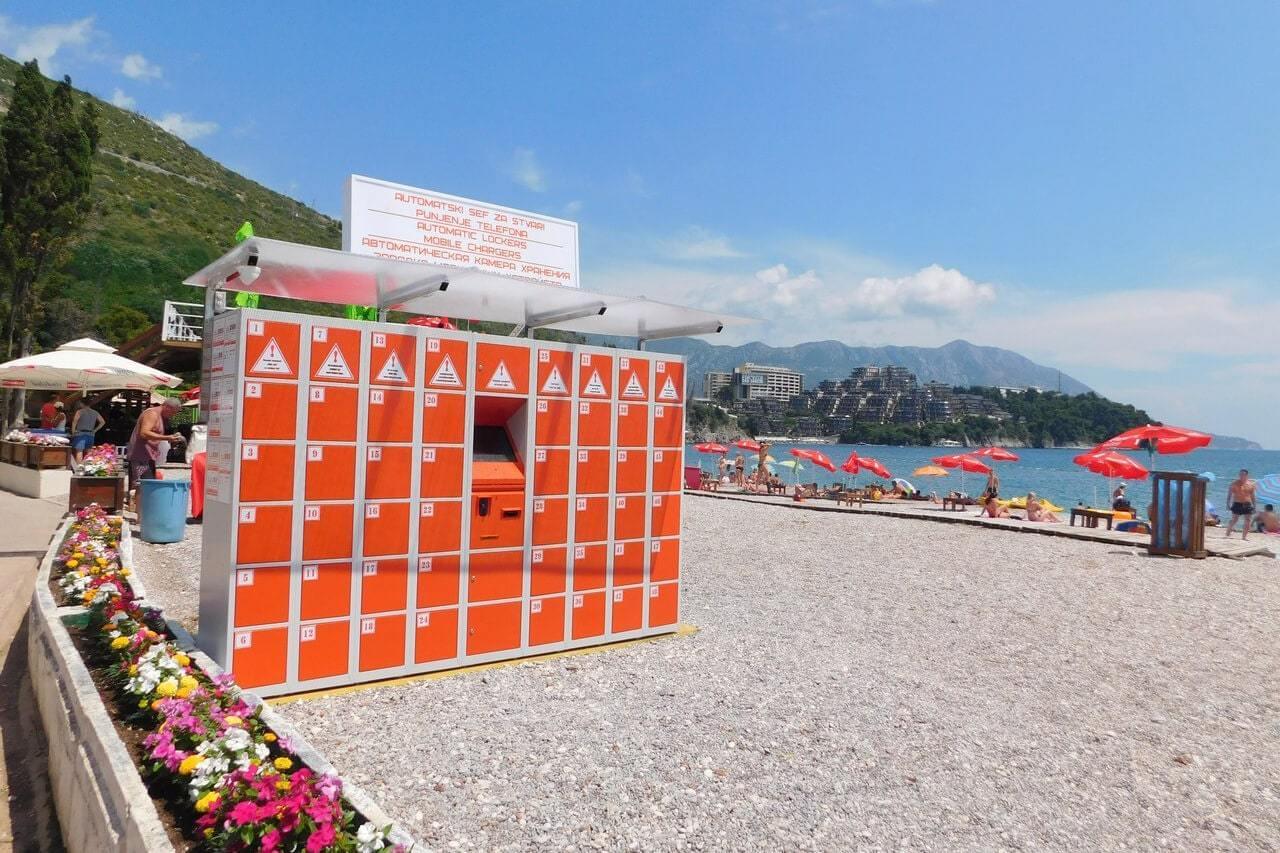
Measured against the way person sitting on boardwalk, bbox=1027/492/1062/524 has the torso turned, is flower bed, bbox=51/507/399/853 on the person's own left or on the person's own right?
on the person's own right

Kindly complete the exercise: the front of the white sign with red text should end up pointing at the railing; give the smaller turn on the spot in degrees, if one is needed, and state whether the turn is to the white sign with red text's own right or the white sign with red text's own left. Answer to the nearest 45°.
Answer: approximately 180°

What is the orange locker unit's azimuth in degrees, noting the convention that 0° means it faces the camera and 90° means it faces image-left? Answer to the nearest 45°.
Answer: approximately 315°

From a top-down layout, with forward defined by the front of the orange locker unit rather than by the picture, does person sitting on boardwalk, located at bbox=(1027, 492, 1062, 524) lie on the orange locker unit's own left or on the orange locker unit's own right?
on the orange locker unit's own left

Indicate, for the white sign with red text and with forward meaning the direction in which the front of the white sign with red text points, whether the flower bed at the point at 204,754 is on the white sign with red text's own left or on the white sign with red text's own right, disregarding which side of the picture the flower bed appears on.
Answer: on the white sign with red text's own right
